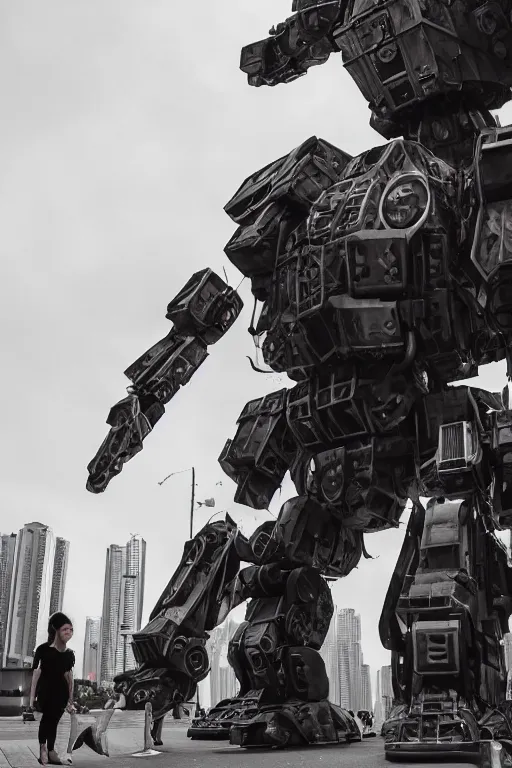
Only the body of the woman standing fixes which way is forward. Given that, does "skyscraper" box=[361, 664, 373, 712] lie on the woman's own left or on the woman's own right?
on the woman's own left

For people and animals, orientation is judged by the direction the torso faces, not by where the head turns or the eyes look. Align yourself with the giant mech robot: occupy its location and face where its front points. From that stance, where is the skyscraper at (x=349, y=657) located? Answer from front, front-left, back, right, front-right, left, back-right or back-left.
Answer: back-right

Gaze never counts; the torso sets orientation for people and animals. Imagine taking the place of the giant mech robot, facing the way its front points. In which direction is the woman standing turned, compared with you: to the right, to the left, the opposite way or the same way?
to the left

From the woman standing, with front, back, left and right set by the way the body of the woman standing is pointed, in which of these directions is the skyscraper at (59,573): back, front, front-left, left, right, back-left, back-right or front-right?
back-left

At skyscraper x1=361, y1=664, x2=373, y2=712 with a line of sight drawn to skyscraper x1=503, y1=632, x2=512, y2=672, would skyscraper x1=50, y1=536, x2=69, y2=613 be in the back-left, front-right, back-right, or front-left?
back-right

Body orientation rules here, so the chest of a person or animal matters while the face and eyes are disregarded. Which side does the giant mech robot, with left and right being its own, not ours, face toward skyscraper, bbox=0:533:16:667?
right

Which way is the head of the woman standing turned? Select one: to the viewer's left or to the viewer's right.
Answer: to the viewer's right

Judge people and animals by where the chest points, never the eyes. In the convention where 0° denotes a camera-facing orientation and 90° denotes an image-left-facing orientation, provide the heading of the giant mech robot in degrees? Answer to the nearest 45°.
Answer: approximately 45°

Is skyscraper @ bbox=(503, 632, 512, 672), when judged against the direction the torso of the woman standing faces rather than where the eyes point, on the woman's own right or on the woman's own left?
on the woman's own left

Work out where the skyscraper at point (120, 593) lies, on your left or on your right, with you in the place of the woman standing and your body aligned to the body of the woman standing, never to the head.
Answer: on your left

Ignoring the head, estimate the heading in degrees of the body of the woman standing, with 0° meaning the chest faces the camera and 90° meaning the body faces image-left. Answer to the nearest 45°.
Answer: approximately 315°
